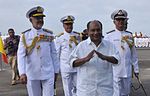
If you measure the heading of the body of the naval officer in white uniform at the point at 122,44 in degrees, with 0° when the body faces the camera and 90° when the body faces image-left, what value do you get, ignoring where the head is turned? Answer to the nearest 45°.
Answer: approximately 0°

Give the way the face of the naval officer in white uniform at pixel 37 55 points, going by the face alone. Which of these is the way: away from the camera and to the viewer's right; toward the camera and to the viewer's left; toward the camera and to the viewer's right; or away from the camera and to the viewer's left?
toward the camera and to the viewer's right

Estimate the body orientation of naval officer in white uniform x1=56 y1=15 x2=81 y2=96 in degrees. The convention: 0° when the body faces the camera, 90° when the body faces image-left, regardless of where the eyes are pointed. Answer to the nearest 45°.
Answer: approximately 0°

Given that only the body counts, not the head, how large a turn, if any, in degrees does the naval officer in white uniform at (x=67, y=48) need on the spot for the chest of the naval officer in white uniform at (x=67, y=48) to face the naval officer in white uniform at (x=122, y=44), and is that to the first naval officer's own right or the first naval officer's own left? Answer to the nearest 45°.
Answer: approximately 45° to the first naval officer's own left

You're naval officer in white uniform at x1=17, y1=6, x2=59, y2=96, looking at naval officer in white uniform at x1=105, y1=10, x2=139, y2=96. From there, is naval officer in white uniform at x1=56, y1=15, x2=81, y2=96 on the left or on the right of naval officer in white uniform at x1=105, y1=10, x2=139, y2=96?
left

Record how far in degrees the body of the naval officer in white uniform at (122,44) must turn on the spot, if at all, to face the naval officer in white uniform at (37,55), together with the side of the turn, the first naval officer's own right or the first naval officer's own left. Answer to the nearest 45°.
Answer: approximately 45° to the first naval officer's own right

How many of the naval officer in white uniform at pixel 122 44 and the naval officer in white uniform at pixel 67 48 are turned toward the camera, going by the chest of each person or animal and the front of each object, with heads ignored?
2
